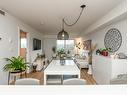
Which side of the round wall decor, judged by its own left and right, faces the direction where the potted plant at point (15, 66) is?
front

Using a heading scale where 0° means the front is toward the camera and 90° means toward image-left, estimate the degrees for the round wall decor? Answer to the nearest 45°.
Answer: approximately 45°
